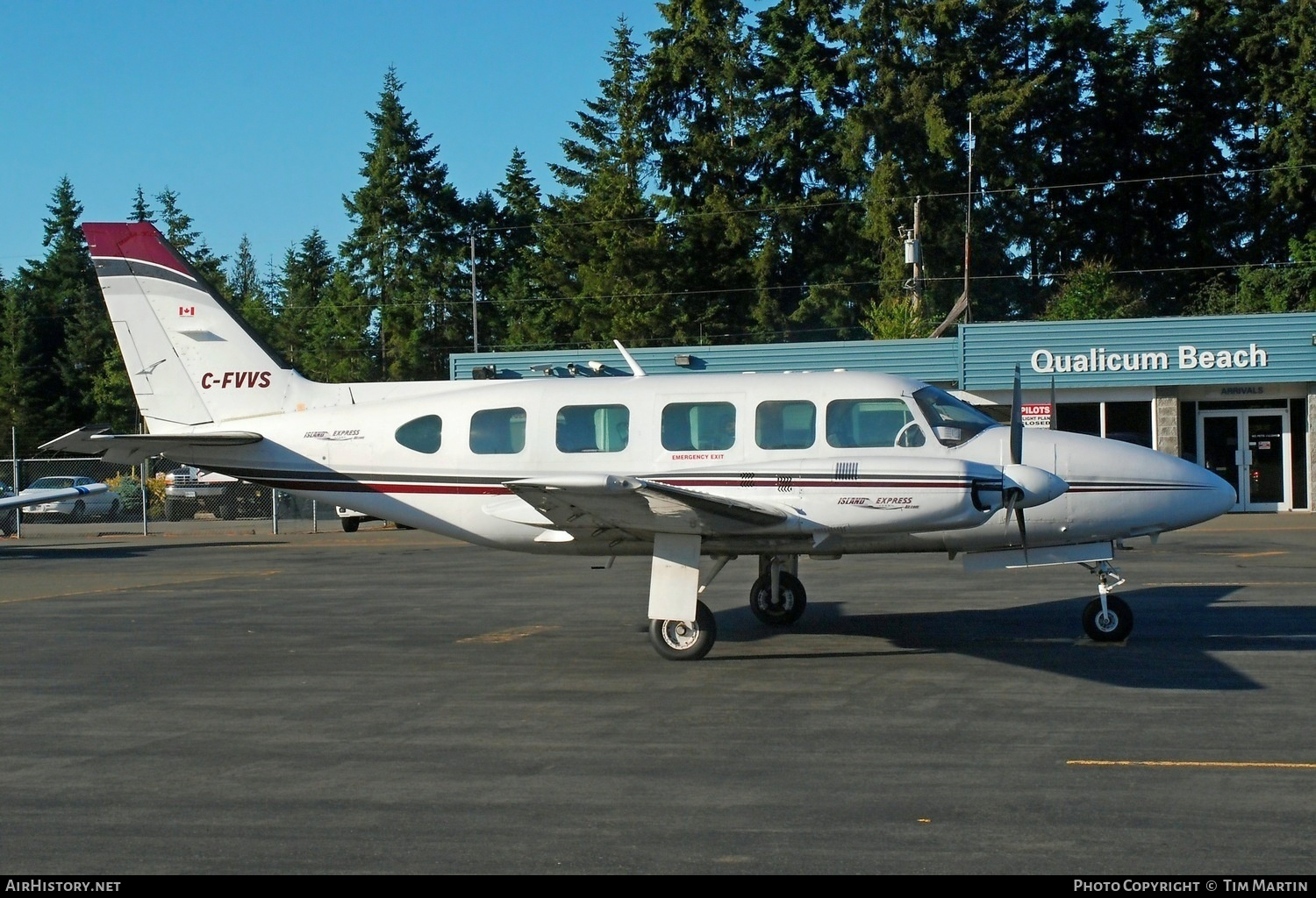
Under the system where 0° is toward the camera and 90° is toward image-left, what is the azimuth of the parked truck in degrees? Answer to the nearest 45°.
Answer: approximately 45°

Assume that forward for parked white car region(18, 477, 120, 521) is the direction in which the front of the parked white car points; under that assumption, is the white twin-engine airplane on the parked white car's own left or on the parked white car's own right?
on the parked white car's own left

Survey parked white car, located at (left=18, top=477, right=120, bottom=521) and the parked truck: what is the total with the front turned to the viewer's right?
0

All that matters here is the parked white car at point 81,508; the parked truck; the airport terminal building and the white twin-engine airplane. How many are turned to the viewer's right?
1

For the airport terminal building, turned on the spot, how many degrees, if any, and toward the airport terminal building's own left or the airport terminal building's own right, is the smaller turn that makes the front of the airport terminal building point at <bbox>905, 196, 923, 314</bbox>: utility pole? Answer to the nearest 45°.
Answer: approximately 135° to the airport terminal building's own right

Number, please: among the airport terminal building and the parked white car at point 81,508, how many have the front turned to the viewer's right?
0

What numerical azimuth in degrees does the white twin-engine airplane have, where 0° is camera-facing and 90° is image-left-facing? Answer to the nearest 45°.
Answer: approximately 270°

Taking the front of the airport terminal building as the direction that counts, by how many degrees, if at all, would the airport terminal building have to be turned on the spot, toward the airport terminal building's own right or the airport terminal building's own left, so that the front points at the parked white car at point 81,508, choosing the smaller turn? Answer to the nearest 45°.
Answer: approximately 90° to the airport terminal building's own right

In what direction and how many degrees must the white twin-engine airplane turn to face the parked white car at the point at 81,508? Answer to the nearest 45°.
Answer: approximately 135° to its left

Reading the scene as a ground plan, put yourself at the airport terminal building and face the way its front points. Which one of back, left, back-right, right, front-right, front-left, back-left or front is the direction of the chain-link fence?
right

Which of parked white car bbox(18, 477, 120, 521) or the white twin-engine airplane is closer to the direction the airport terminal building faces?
the white twin-engine airplane

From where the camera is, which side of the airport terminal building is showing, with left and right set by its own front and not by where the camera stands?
front

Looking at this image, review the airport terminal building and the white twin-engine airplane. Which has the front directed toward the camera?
the airport terminal building
